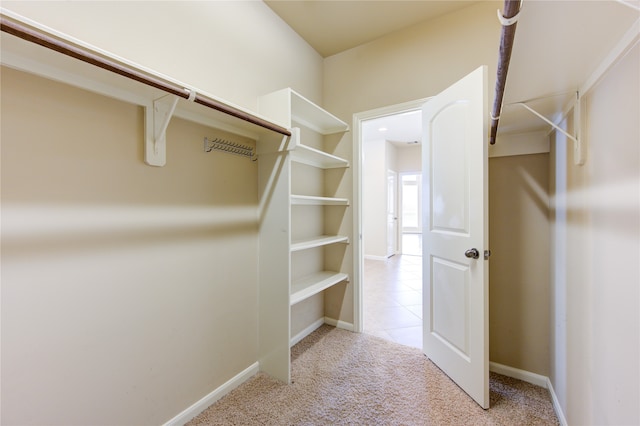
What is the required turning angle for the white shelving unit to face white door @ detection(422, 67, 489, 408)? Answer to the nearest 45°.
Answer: approximately 45° to its left

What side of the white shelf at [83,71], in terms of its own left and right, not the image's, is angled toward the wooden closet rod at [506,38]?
front

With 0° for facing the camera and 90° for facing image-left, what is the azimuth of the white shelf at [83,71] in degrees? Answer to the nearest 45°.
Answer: approximately 315°

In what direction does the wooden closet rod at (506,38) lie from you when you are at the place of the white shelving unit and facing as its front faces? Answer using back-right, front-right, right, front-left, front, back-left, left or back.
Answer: front

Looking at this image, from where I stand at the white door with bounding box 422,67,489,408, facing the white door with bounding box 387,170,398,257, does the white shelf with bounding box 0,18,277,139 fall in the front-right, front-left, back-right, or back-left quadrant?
back-left
